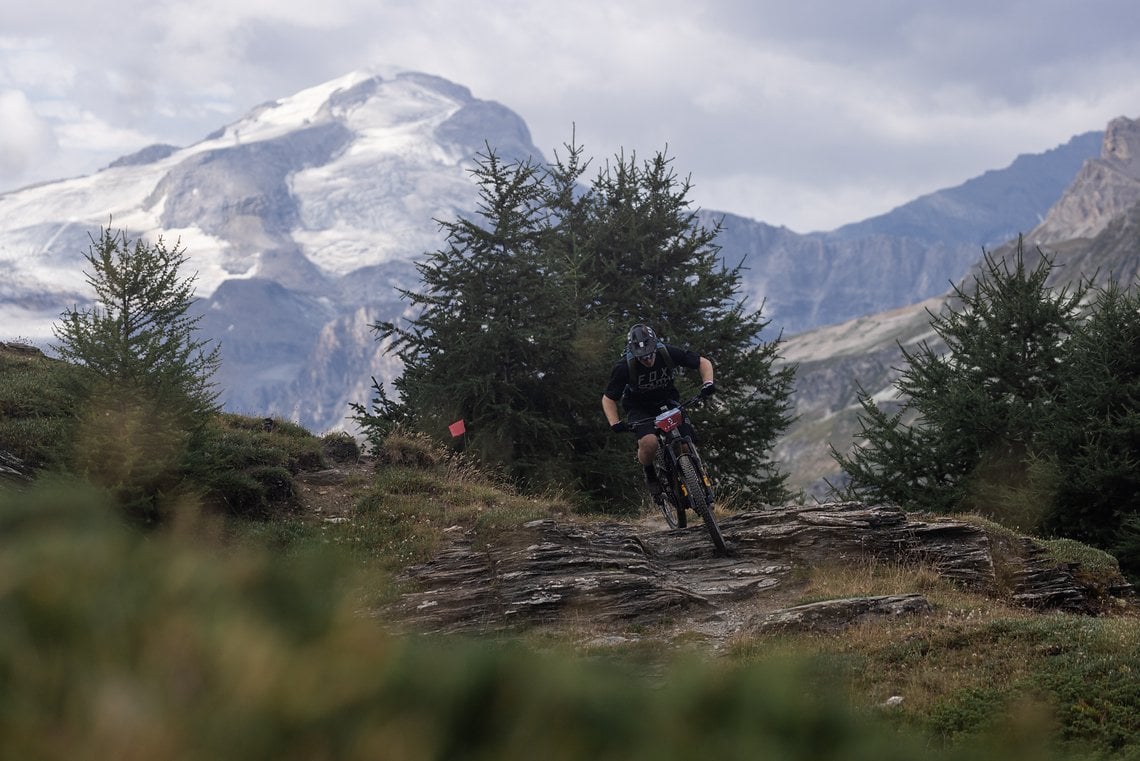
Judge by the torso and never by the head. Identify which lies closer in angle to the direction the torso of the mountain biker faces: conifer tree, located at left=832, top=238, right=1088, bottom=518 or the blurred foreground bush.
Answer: the blurred foreground bush

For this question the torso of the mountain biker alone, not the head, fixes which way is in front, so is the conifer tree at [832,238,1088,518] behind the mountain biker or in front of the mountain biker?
behind

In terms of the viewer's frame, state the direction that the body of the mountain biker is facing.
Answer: toward the camera

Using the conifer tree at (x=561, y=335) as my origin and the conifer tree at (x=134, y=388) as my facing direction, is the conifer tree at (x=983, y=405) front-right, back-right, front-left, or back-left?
back-left

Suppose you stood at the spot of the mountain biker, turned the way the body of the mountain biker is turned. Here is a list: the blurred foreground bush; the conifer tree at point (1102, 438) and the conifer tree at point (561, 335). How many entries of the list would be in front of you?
1

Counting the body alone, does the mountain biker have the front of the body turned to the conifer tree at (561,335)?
no

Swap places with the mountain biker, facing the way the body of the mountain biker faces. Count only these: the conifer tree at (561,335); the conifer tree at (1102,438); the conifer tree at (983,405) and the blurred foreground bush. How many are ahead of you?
1

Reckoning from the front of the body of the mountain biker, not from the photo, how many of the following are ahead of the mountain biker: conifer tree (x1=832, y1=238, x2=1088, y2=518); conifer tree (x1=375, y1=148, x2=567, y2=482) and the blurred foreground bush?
1

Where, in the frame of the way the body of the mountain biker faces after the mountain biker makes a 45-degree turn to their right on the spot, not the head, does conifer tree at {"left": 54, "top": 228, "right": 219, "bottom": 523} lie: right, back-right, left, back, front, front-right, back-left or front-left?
front-right

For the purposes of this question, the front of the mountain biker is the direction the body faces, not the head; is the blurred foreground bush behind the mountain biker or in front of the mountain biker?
in front

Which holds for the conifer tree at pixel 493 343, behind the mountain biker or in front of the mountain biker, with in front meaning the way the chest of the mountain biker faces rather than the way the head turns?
behind

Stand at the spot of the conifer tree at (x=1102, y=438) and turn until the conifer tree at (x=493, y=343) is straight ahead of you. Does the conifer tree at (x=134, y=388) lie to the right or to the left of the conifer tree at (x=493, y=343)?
left

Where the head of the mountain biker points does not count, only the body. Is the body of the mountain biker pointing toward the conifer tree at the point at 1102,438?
no
